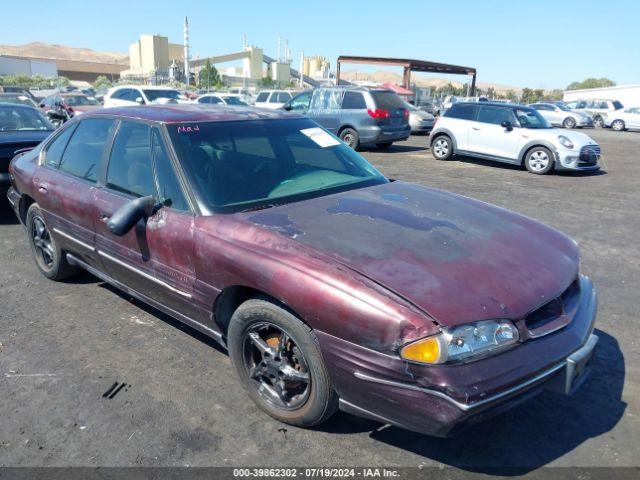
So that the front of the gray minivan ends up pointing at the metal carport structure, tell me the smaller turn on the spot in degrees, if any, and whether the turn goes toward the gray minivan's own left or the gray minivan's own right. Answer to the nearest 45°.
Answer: approximately 45° to the gray minivan's own right

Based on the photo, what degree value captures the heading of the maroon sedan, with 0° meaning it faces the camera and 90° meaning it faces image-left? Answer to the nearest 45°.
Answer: approximately 315°

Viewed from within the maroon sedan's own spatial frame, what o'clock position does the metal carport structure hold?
The metal carport structure is roughly at 8 o'clock from the maroon sedan.

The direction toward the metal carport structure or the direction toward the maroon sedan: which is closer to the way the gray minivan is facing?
the metal carport structure

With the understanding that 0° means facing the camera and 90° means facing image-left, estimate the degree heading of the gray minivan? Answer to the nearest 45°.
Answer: approximately 135°

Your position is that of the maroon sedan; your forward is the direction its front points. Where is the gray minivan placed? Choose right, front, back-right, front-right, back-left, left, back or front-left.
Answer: back-left

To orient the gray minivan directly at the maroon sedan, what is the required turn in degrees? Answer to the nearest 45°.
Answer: approximately 135° to its left
